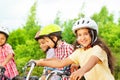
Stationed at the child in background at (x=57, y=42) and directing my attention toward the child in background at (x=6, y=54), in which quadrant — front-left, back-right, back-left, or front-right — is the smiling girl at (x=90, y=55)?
back-left

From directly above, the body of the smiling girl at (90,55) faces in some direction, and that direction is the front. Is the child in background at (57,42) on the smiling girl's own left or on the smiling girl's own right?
on the smiling girl's own right

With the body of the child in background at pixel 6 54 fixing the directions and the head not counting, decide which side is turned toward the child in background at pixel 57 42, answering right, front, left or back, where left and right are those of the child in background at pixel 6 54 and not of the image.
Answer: left

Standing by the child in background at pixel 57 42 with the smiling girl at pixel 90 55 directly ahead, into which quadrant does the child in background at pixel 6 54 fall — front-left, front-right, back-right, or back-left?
back-right

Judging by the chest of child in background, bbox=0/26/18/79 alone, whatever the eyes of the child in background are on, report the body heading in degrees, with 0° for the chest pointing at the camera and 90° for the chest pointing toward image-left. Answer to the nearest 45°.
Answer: approximately 45°

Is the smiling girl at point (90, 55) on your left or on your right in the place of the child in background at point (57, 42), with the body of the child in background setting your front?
on your left

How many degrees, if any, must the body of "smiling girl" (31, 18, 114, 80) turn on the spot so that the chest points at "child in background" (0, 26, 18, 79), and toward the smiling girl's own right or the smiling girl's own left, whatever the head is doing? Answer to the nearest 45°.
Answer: approximately 90° to the smiling girl's own right
